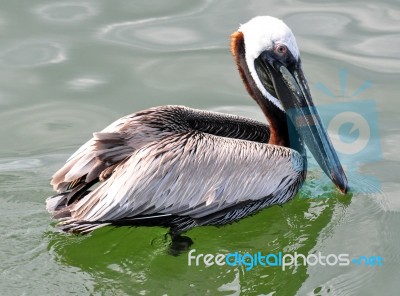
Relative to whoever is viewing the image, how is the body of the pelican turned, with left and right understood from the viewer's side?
facing to the right of the viewer
